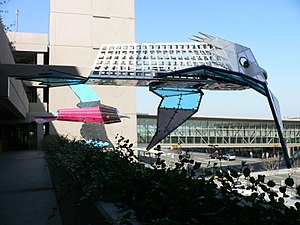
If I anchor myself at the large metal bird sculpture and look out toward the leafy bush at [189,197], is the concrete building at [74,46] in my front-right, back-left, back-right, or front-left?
back-right

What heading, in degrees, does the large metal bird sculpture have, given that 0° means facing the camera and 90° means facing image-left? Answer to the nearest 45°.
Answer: approximately 270°

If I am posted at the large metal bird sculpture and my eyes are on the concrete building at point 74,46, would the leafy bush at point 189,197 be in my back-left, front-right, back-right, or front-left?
back-left

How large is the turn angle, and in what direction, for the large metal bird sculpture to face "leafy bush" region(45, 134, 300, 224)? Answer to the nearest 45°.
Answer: approximately 90° to its right

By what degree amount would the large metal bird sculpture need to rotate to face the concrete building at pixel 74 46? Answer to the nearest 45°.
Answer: approximately 135° to its left
